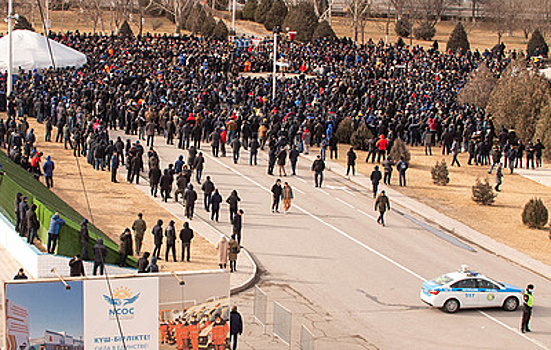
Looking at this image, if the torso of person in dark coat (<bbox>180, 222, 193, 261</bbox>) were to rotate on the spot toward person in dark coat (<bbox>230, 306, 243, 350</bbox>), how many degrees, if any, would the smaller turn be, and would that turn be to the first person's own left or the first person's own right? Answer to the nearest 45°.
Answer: approximately 180°

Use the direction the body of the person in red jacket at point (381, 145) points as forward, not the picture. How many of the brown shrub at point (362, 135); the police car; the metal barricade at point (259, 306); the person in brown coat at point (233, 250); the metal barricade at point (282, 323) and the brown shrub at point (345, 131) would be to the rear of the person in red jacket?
4

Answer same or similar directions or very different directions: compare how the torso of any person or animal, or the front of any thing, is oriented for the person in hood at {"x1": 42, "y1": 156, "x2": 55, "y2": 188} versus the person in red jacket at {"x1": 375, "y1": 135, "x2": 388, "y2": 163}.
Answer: same or similar directions

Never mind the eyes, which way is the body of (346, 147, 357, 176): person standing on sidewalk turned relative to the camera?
away from the camera

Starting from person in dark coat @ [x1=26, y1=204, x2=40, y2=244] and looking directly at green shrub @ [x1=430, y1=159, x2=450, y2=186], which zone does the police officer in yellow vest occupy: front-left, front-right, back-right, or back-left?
front-right

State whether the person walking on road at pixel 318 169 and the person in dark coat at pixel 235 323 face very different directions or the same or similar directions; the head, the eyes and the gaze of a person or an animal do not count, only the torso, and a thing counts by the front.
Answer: same or similar directions

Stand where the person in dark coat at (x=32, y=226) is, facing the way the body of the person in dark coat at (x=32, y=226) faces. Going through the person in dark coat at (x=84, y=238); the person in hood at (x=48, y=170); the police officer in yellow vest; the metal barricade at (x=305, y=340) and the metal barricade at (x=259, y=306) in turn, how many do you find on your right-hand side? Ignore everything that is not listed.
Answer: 4

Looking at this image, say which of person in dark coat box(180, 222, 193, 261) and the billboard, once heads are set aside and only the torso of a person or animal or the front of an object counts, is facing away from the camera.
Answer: the person in dark coat

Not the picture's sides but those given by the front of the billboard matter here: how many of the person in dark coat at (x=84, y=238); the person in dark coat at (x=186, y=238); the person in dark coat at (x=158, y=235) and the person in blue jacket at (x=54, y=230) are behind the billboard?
4

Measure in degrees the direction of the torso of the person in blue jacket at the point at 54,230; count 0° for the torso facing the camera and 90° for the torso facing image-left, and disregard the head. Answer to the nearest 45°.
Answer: approximately 225°

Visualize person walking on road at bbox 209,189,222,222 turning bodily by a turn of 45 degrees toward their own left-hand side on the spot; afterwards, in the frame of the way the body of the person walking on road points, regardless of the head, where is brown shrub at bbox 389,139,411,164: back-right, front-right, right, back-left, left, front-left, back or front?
right

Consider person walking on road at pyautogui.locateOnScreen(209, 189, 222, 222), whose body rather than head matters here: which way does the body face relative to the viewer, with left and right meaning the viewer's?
facing away from the viewer

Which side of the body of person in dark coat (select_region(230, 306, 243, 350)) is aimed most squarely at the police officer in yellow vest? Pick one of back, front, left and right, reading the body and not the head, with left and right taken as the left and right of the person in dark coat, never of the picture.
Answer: right

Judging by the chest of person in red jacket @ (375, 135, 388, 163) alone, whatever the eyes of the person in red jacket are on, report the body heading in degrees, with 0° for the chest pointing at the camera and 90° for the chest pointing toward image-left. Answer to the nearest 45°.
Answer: approximately 180°

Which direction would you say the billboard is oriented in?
toward the camera

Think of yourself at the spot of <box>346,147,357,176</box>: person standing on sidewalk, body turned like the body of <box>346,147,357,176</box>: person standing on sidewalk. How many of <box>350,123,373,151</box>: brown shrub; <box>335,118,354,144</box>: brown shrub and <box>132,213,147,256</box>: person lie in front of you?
2
